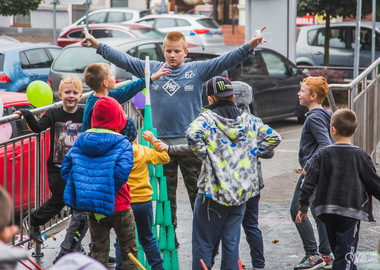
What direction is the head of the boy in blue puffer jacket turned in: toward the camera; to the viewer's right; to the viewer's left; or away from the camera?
away from the camera

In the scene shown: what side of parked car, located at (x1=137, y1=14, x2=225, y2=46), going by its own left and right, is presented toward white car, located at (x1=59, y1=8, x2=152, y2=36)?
front

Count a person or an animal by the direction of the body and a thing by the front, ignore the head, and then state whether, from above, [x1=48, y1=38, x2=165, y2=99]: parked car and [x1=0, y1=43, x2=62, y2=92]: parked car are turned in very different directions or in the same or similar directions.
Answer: same or similar directions

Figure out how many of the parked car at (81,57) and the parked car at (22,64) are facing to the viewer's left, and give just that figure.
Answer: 0

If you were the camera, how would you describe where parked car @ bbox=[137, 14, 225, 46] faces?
facing away from the viewer and to the left of the viewer

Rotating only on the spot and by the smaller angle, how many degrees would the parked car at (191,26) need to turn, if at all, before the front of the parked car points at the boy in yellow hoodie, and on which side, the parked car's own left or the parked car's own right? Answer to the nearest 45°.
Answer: approximately 135° to the parked car's own left

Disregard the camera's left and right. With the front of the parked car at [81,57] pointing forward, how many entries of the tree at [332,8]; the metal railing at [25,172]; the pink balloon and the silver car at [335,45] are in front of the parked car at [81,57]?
2
